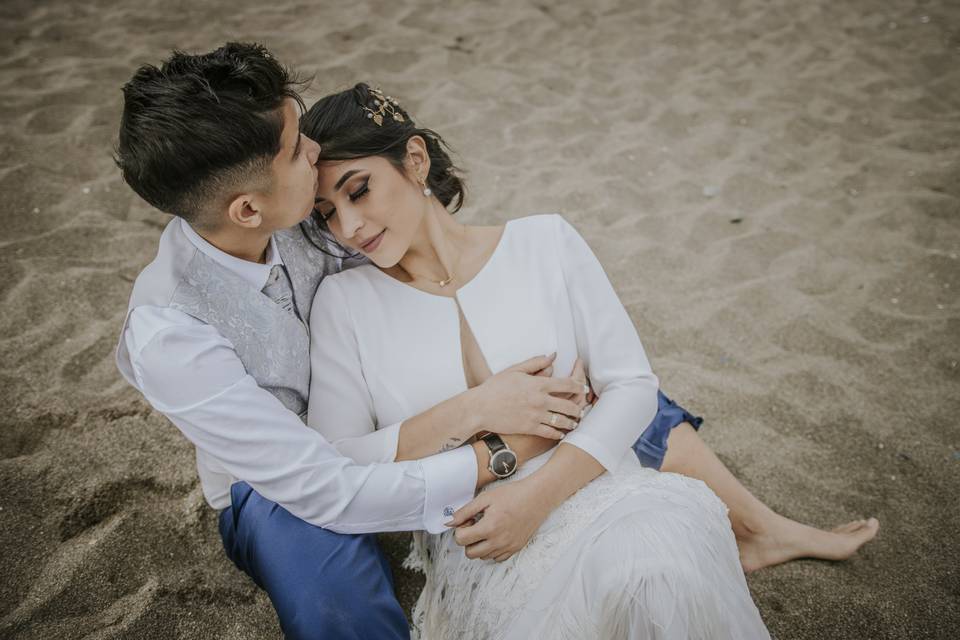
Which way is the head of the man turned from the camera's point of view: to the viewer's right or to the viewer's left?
to the viewer's right

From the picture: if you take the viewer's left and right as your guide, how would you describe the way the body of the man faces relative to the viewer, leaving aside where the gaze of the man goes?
facing to the right of the viewer
